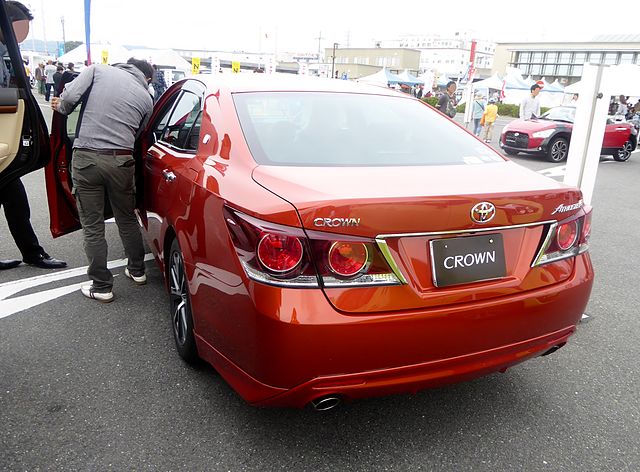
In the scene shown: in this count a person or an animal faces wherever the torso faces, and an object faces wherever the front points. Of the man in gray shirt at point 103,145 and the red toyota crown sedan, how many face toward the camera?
0

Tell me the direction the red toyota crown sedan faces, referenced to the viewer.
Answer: facing away from the viewer and to the left of the viewer

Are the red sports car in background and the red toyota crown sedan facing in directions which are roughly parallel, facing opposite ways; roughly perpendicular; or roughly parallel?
roughly perpendicular

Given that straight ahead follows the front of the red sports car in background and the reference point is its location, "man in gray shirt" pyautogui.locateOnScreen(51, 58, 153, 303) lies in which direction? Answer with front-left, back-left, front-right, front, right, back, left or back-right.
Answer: front-left

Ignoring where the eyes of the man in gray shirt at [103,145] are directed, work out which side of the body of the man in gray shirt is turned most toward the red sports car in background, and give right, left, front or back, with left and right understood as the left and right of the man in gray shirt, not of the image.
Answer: front

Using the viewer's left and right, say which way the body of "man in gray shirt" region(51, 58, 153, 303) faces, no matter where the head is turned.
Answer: facing away from the viewer and to the right of the viewer

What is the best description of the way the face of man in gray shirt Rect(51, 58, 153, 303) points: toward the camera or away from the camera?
away from the camera

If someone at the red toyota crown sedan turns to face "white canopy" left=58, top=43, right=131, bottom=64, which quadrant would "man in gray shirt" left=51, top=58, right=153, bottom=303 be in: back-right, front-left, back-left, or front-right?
front-left

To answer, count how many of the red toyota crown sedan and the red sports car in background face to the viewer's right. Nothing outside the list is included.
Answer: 0

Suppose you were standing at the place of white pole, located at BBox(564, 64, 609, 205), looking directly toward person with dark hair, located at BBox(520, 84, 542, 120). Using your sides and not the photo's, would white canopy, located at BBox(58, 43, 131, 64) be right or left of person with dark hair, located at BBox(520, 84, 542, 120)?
left

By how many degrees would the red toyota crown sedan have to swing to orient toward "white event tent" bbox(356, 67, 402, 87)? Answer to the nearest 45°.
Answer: approximately 45° to its right
